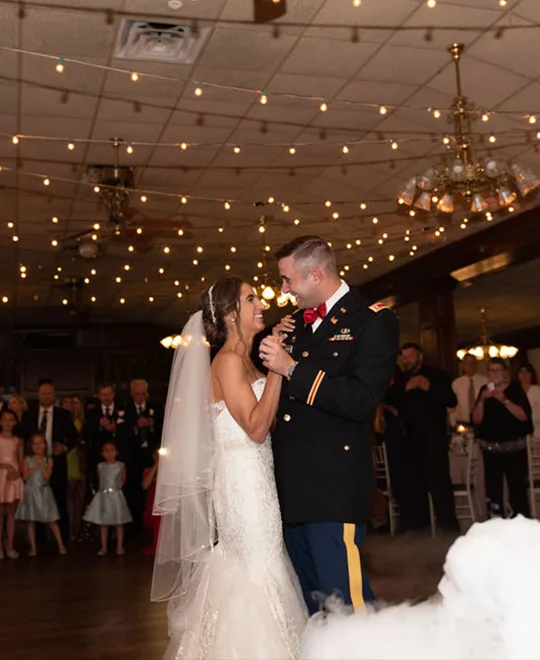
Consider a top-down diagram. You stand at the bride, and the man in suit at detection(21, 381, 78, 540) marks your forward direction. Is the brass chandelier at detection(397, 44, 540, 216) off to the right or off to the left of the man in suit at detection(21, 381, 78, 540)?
right

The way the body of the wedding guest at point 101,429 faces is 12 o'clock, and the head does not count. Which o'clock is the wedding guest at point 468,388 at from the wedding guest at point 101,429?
the wedding guest at point 468,388 is roughly at 9 o'clock from the wedding guest at point 101,429.

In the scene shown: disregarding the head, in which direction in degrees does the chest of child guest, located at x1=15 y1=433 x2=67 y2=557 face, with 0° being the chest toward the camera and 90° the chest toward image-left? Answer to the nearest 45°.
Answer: approximately 0°

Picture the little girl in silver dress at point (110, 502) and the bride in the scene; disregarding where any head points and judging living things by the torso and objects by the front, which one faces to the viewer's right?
the bride

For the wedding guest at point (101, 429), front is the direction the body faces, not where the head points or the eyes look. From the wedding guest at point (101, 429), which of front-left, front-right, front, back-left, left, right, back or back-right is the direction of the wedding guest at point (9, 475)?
front-right

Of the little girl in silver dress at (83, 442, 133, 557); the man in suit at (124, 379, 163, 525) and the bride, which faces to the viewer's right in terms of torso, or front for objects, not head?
the bride

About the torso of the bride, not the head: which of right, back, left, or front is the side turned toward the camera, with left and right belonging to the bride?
right

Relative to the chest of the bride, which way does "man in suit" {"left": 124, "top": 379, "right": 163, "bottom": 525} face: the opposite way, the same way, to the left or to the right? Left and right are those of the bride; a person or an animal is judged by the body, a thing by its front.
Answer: to the right

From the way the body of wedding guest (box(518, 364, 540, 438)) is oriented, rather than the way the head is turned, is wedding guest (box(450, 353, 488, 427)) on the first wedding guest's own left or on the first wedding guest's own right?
on the first wedding guest's own right

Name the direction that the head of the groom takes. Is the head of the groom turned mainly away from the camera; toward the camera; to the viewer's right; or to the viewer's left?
to the viewer's left
